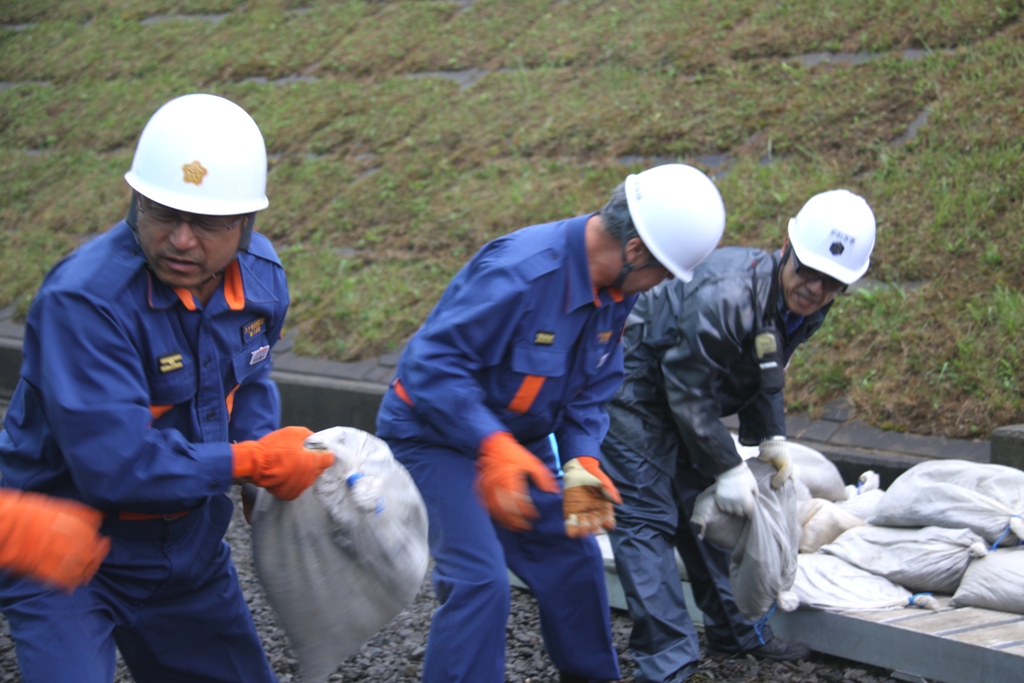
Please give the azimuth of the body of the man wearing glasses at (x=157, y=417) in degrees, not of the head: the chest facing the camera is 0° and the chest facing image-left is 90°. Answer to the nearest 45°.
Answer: approximately 315°

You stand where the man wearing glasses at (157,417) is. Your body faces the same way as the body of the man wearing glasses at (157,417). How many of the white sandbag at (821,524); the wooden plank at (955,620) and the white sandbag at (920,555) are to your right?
0

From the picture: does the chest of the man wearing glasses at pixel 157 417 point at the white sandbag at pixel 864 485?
no

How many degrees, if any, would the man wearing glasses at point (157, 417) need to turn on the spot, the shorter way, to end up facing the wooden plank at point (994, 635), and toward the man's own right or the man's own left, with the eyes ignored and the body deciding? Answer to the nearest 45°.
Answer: approximately 45° to the man's own left

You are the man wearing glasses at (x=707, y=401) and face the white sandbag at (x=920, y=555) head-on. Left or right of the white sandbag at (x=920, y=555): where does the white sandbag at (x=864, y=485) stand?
left

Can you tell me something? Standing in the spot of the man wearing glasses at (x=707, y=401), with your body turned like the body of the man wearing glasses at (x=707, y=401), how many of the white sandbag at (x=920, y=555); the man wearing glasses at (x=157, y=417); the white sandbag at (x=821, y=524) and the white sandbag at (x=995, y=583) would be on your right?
1

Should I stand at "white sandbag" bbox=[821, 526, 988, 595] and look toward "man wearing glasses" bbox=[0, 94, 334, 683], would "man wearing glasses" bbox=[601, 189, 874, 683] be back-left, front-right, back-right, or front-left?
front-right

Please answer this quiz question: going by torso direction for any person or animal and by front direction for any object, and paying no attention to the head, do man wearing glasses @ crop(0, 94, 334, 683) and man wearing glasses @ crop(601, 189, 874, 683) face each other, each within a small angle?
no

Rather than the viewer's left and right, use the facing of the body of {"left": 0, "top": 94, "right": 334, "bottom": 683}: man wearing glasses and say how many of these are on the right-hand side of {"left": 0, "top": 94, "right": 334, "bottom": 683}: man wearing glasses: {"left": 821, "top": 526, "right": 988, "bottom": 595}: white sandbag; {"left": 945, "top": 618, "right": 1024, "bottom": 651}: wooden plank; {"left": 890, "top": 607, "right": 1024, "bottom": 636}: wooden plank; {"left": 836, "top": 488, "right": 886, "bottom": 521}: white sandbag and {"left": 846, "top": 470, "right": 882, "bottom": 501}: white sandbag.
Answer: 0

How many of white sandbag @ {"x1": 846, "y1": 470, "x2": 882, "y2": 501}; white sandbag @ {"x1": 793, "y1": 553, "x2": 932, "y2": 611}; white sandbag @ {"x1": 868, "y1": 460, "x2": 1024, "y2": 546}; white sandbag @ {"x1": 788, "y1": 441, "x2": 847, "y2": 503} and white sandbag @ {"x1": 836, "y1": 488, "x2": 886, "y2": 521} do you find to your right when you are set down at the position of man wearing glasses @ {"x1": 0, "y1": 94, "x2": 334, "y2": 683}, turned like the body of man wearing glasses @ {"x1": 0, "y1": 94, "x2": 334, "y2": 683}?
0

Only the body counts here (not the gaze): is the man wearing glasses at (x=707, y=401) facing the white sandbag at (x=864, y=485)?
no
